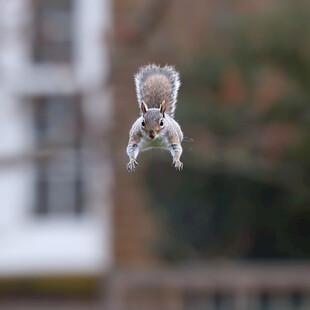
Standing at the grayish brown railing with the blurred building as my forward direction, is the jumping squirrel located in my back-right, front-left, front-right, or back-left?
back-left

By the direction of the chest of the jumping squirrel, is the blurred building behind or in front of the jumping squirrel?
behind

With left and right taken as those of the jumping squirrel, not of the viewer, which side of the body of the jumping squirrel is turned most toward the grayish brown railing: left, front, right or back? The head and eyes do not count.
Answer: back

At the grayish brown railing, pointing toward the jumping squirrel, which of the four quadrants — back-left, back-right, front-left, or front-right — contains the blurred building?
back-right

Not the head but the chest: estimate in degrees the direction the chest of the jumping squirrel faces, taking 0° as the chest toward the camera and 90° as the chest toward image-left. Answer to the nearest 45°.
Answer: approximately 0°
